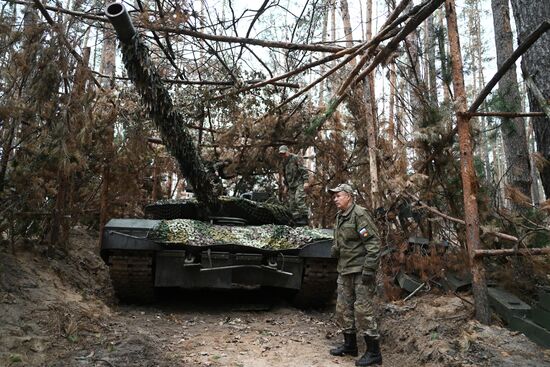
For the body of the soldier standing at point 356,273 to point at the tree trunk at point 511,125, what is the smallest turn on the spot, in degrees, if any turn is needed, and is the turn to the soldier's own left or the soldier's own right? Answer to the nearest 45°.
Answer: approximately 180°

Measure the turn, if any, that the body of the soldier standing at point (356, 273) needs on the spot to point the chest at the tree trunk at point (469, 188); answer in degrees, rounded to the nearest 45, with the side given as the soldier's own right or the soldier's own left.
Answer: approximately 135° to the soldier's own left

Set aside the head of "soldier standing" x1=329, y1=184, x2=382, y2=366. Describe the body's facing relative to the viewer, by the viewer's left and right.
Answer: facing the viewer and to the left of the viewer

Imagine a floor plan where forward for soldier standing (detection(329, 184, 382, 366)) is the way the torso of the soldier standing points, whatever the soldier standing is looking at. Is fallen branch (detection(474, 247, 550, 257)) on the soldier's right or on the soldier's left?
on the soldier's left
